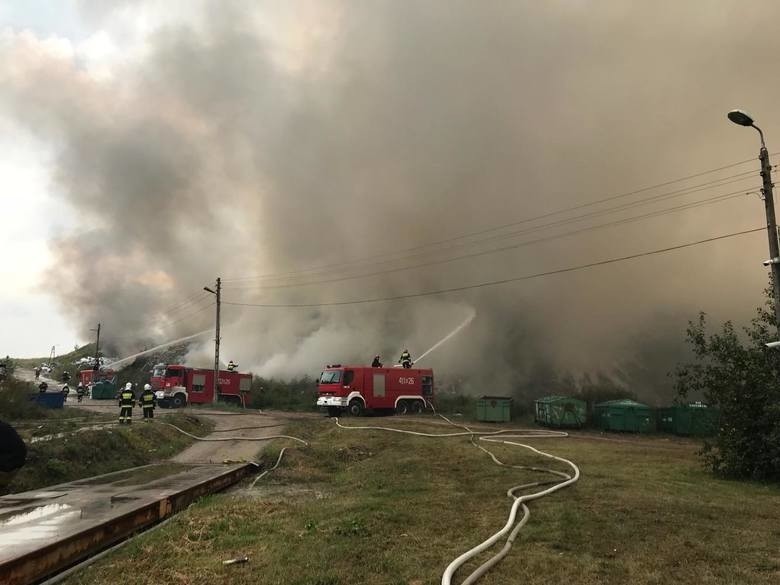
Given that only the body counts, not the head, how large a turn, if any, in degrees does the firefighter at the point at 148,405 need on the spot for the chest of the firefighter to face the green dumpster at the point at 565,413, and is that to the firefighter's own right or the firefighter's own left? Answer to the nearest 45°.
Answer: approximately 90° to the firefighter's own right

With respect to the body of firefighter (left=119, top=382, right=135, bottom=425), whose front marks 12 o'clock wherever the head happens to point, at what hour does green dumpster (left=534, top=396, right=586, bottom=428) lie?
The green dumpster is roughly at 3 o'clock from the firefighter.

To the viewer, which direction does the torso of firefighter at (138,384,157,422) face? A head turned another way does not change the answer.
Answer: away from the camera

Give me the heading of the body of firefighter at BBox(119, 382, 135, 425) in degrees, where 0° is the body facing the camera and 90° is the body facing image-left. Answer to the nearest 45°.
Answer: approximately 180°

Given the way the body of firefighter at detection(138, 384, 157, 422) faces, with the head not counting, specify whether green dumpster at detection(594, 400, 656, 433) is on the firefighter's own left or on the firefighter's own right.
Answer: on the firefighter's own right

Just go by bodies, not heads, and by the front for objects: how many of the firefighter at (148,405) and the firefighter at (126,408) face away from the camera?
2

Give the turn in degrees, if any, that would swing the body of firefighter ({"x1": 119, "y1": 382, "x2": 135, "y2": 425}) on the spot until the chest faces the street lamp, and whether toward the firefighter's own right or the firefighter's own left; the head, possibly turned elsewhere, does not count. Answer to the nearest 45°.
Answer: approximately 135° to the firefighter's own right
